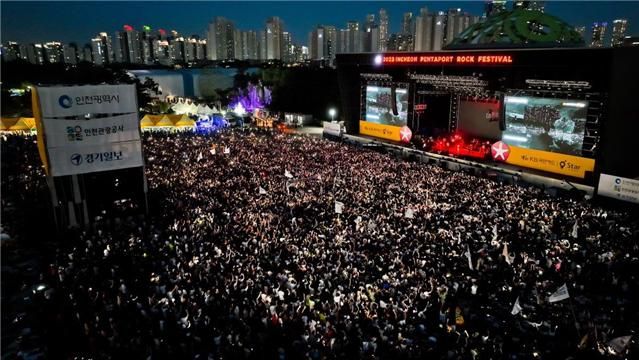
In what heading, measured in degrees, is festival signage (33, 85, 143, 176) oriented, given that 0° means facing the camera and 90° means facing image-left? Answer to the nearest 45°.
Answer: approximately 0°

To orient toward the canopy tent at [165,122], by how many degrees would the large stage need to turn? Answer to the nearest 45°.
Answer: approximately 45° to its right

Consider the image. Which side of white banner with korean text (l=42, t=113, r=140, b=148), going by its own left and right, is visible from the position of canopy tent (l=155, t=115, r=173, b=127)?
back

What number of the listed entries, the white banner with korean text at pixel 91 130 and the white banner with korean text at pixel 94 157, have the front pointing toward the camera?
2

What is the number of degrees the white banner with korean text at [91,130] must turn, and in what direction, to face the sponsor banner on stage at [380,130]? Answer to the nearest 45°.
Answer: approximately 135° to its left

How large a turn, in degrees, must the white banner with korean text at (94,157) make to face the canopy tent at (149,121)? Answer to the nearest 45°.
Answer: approximately 180°

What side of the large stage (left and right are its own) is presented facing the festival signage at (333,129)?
right

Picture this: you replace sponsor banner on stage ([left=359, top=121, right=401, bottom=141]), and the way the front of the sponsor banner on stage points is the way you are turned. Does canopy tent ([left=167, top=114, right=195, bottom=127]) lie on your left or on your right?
on your right

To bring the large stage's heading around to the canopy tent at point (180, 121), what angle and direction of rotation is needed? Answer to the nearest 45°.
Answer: approximately 45° to its right

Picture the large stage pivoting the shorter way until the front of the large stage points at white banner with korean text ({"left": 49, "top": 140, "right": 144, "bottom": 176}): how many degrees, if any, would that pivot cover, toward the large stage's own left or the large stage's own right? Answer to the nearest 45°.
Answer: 0° — it already faces it
